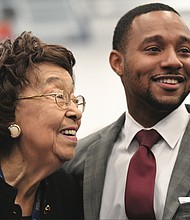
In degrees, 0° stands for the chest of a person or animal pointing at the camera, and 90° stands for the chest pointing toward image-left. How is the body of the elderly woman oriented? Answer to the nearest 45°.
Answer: approximately 315°

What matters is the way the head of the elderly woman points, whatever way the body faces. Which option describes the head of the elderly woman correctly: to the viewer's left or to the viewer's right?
to the viewer's right
